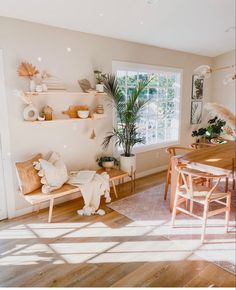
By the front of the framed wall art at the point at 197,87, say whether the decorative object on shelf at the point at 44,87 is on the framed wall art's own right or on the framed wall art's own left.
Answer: on the framed wall art's own right

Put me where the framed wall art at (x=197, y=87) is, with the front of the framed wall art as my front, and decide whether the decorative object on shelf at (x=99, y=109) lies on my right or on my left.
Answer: on my right

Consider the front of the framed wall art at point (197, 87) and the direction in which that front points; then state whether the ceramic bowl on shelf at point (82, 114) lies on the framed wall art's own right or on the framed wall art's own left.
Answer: on the framed wall art's own right

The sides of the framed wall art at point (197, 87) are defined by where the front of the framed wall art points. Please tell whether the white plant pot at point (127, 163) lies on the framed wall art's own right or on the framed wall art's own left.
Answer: on the framed wall art's own right
